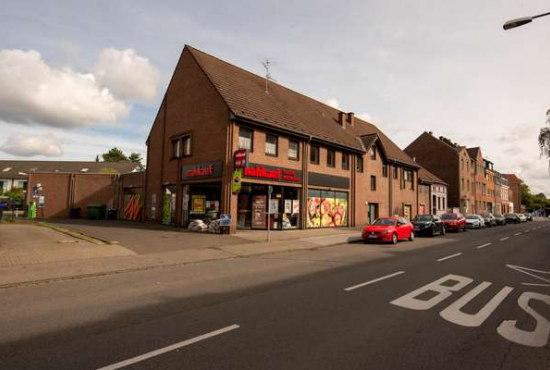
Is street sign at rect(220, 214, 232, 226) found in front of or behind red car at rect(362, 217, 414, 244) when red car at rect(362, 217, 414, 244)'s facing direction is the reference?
in front

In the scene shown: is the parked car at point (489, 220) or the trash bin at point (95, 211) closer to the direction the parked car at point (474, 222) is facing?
the trash bin

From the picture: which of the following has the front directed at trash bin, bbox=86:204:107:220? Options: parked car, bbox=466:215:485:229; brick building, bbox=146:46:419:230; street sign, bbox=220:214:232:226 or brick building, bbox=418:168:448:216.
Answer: the parked car

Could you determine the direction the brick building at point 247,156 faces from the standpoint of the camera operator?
facing the viewer and to the right of the viewer

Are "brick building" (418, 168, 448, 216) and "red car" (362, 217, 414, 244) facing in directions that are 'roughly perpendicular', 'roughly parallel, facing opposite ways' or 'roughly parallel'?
roughly perpendicular

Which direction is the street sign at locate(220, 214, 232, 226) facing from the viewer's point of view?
toward the camera

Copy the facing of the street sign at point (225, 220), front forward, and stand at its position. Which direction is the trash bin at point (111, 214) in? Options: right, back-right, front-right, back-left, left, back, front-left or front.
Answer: back-right

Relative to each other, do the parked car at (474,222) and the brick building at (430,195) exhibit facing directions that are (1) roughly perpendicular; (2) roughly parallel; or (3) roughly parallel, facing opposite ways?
roughly perpendicular

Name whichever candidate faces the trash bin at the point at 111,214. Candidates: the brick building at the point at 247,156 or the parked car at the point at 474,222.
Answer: the parked car

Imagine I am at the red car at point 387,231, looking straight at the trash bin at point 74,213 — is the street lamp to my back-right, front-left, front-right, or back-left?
back-left

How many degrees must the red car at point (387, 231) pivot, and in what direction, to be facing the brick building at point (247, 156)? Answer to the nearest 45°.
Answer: approximately 45° to its right

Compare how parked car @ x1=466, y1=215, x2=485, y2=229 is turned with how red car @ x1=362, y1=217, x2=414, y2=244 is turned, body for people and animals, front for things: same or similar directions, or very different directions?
same or similar directions

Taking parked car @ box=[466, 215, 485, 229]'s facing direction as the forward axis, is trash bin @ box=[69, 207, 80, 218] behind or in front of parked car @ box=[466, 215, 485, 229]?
in front

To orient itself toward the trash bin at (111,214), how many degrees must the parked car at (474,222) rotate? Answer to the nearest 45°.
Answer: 0° — it already faces it

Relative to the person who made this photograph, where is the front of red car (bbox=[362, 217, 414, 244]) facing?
facing the viewer and to the left of the viewer

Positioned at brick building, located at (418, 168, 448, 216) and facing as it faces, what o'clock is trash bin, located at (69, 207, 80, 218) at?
The trash bin is roughly at 3 o'clock from the brick building.
